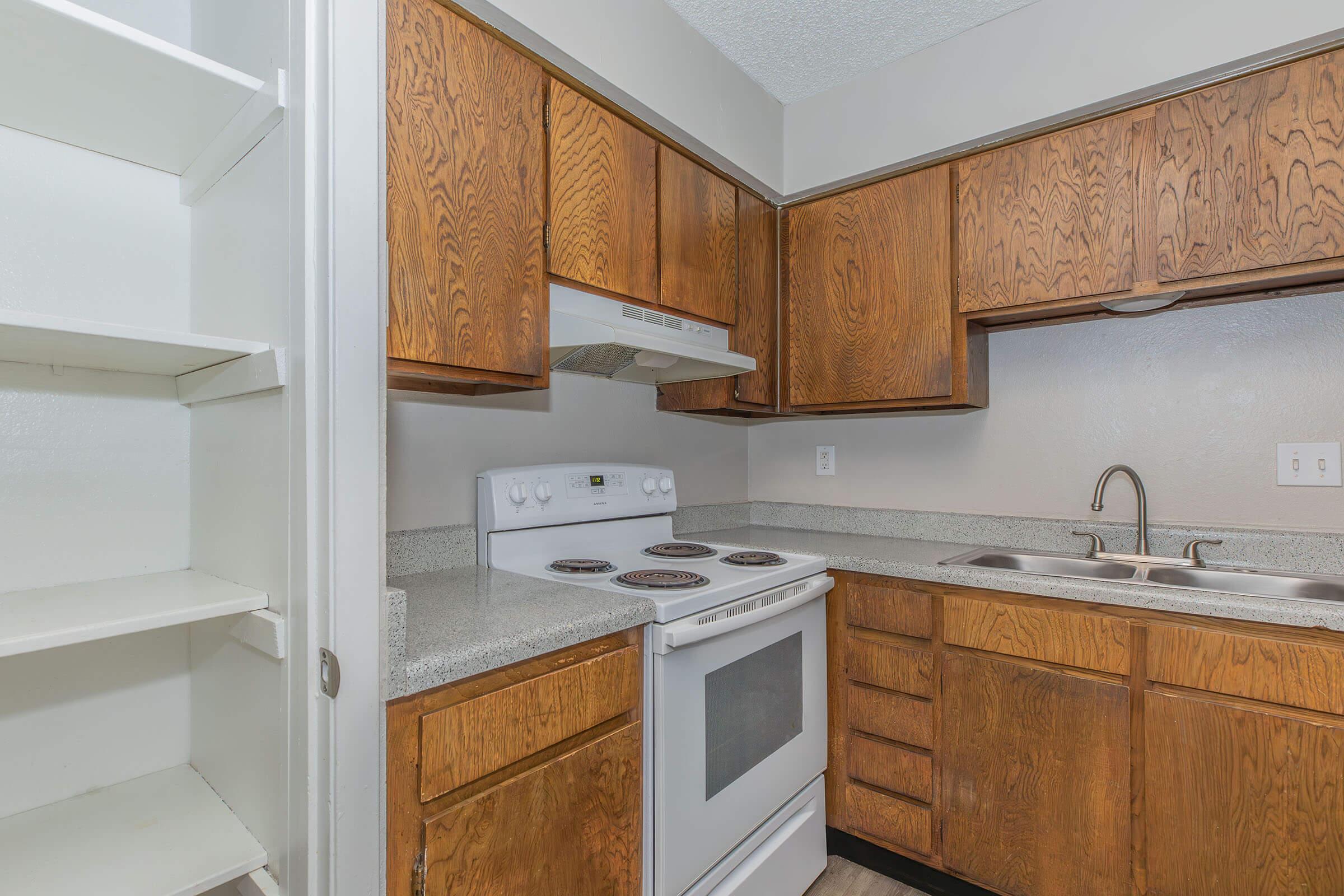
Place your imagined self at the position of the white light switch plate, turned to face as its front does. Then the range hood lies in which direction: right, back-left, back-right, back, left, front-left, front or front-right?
front-right

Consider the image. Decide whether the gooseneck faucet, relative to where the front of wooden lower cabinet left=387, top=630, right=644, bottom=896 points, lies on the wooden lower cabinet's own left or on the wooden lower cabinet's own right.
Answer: on the wooden lower cabinet's own left

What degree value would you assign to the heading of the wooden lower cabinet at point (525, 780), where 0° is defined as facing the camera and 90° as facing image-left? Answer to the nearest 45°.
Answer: approximately 315°

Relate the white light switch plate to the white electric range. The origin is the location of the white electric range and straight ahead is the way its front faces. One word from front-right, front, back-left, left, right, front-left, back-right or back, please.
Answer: front-left

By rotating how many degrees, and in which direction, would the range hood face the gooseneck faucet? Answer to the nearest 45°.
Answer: approximately 45° to its left
